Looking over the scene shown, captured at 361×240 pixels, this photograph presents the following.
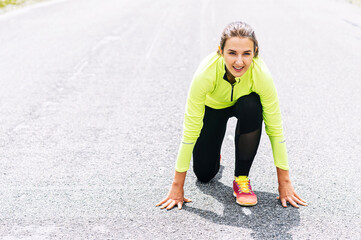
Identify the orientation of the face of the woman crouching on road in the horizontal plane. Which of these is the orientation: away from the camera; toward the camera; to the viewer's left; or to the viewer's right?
toward the camera
